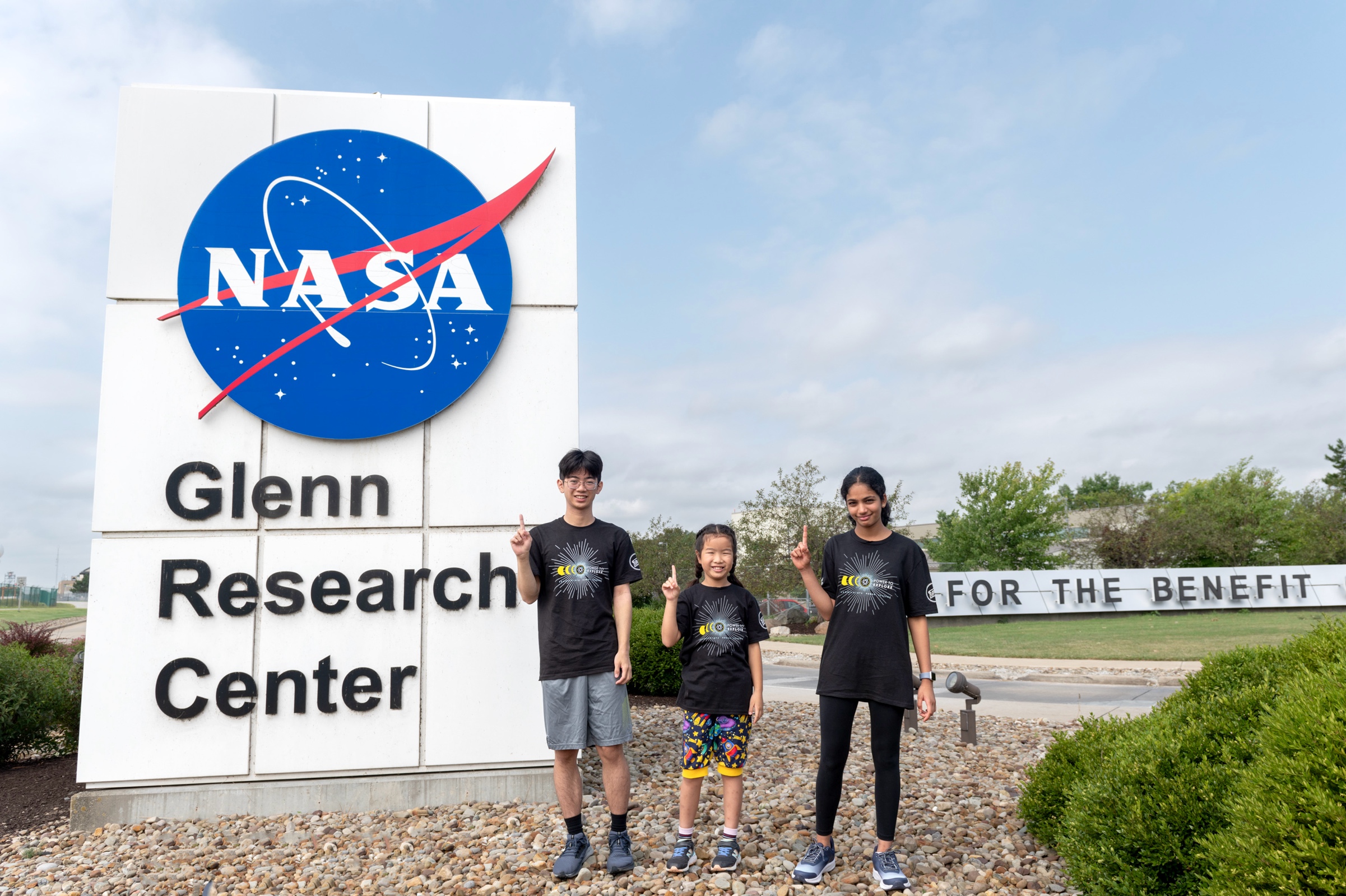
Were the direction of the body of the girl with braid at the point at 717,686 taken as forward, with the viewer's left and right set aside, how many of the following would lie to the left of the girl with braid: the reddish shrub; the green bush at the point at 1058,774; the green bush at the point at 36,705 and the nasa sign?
1

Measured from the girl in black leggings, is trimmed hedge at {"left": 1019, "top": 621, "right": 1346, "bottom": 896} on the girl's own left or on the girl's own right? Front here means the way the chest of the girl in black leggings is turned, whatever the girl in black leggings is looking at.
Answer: on the girl's own left

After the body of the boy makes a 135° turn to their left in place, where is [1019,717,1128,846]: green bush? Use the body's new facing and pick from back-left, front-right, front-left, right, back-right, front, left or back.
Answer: front-right

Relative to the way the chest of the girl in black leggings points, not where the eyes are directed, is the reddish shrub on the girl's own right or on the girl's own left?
on the girl's own right

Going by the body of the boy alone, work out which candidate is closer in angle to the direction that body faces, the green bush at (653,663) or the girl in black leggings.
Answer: the girl in black leggings

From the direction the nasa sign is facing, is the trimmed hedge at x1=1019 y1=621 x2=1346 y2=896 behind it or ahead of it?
ahead

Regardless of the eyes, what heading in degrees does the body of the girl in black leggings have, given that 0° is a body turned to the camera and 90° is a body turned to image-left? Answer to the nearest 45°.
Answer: approximately 0°
